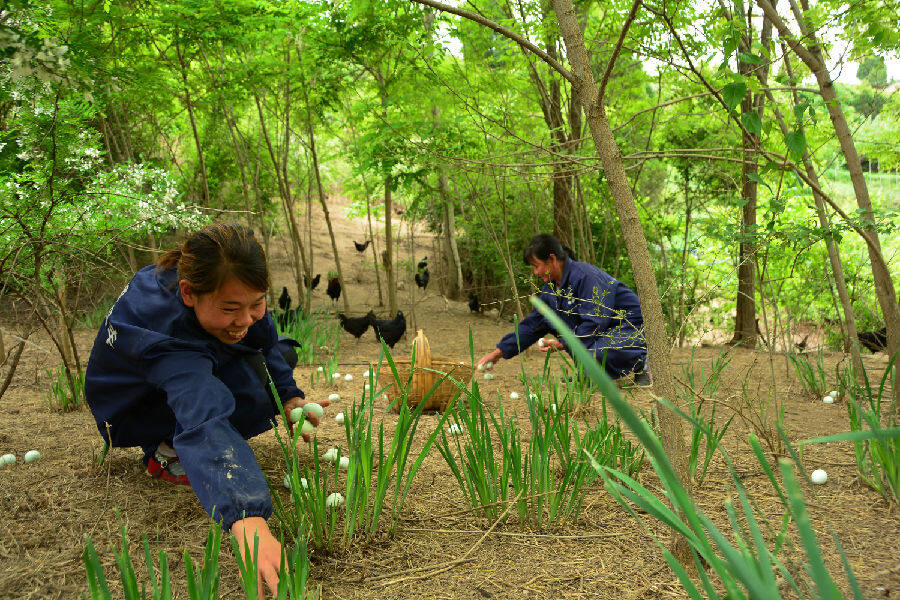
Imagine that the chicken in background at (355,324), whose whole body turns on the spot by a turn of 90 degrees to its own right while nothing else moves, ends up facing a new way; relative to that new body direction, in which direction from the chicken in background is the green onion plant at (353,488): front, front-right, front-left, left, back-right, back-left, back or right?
back

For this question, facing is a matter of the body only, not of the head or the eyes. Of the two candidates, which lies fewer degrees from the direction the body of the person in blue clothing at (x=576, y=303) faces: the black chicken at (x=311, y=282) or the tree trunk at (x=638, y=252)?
the black chicken

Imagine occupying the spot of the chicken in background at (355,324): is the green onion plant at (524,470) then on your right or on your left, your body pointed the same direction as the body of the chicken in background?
on your left

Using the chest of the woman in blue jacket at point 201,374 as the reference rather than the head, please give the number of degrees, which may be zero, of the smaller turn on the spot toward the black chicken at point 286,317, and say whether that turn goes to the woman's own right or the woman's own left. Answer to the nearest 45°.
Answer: approximately 135° to the woman's own left

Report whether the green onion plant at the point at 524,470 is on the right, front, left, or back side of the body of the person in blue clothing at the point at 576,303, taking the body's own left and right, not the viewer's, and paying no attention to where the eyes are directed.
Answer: left

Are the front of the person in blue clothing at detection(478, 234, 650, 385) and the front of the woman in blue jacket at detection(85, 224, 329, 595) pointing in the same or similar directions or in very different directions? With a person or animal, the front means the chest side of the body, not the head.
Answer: very different directions

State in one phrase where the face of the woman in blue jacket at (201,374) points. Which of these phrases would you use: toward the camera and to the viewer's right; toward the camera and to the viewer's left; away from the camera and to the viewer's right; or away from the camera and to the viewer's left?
toward the camera and to the viewer's right

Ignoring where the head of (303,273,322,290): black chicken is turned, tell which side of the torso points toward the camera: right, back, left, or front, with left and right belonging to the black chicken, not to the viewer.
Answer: left

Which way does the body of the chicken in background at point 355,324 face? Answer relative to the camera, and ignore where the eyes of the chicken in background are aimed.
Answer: to the viewer's left

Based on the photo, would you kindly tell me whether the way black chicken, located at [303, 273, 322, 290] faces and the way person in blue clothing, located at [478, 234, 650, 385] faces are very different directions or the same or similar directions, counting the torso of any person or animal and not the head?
same or similar directions

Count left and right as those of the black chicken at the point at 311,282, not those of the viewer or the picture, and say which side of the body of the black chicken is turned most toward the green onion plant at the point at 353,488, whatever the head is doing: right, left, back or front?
left

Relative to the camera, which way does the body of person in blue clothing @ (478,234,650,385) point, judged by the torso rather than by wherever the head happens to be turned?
to the viewer's left
